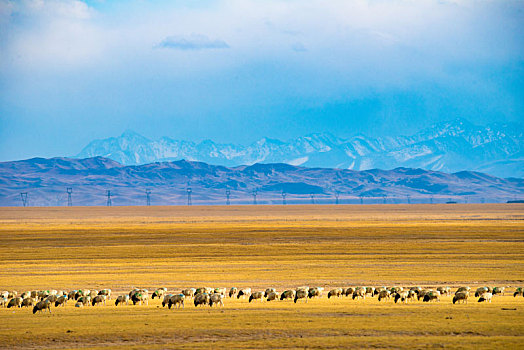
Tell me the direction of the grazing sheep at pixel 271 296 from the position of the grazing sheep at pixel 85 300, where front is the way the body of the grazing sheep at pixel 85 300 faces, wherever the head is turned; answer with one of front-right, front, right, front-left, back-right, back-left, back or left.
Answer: back

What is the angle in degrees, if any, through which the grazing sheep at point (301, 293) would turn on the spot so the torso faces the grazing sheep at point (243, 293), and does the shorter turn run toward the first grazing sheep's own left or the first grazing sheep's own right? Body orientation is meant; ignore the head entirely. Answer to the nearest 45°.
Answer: approximately 45° to the first grazing sheep's own right

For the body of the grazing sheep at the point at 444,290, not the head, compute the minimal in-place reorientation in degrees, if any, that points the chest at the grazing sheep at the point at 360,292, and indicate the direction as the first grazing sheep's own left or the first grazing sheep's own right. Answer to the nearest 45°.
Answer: approximately 45° to the first grazing sheep's own left

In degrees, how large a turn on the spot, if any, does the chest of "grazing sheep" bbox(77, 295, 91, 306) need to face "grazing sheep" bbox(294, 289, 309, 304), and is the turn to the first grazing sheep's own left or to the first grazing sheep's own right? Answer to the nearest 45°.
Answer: approximately 180°

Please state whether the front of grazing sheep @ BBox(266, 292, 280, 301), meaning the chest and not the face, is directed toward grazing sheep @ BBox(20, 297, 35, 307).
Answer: yes

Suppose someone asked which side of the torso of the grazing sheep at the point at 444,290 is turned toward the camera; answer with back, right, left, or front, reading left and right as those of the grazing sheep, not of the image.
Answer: left

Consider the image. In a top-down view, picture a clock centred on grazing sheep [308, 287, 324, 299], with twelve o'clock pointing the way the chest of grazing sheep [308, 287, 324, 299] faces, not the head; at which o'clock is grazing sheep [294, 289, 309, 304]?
grazing sheep [294, 289, 309, 304] is roughly at 10 o'clock from grazing sheep [308, 287, 324, 299].

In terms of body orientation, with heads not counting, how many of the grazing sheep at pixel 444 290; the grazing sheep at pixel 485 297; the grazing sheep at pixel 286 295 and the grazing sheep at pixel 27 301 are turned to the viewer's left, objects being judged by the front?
4

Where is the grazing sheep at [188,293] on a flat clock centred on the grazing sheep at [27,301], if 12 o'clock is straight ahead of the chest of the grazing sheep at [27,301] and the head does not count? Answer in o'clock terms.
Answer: the grazing sheep at [188,293] is roughly at 6 o'clock from the grazing sheep at [27,301].

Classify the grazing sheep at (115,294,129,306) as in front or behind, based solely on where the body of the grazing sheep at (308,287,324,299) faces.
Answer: in front

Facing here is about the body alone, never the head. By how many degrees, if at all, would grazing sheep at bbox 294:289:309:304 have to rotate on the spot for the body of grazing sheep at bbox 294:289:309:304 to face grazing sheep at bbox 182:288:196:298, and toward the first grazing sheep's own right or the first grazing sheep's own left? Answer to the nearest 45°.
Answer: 0° — it already faces it

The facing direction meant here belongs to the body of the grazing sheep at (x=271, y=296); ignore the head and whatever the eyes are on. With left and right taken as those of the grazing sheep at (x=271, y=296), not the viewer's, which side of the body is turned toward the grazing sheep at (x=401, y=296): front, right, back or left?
back

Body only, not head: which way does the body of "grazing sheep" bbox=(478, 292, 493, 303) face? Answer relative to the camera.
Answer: to the viewer's left

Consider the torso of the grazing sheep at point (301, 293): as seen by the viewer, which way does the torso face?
to the viewer's left

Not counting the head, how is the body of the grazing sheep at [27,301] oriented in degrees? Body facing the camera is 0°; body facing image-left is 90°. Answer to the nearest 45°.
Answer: approximately 90°
